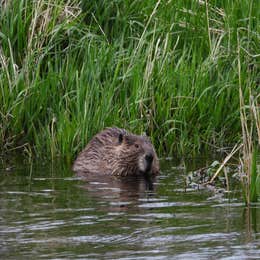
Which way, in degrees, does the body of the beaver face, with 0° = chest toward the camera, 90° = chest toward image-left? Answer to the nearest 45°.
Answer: approximately 315°
